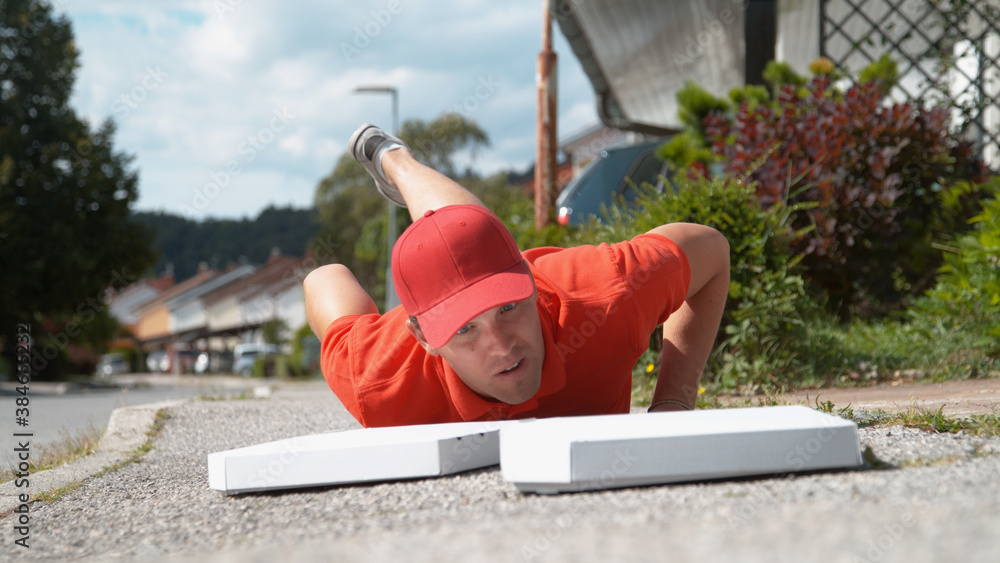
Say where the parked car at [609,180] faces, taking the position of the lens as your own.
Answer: facing away from the viewer and to the right of the viewer

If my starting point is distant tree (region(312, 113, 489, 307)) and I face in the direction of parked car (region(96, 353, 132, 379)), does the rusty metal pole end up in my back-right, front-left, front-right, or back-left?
back-left

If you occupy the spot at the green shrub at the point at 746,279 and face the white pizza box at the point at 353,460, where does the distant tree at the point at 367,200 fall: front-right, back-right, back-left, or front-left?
back-right

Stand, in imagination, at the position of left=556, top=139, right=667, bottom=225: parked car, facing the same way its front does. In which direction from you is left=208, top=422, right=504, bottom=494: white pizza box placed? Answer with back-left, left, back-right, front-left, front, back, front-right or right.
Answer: back-right

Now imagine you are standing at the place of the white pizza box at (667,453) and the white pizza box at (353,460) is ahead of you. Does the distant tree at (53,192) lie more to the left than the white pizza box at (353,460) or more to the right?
right

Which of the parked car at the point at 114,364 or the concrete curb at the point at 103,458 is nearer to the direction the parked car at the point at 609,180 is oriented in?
the parked car

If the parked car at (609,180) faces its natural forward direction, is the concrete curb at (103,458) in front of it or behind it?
behind

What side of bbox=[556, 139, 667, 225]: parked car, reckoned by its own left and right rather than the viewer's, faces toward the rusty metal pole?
back

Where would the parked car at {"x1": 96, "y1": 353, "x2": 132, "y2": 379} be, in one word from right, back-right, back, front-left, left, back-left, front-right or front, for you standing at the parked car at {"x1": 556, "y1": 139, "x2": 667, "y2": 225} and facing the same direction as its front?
left

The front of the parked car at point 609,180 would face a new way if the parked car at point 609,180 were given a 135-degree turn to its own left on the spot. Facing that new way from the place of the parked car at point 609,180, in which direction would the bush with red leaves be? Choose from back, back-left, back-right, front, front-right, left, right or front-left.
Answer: back-left

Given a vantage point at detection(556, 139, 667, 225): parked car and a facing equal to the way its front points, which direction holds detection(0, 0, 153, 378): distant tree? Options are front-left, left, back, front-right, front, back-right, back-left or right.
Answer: left
